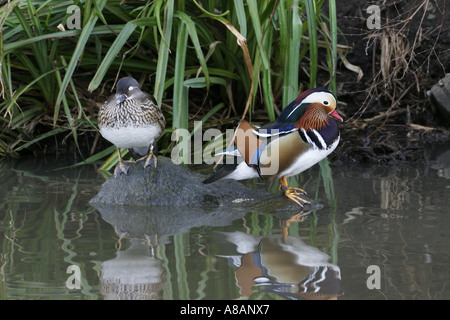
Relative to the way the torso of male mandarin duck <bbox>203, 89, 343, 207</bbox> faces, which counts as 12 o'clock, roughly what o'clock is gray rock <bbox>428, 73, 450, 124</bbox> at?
The gray rock is roughly at 10 o'clock from the male mandarin duck.

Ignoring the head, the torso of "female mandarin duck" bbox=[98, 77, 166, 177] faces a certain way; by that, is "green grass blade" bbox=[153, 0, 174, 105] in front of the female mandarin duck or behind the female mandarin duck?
behind

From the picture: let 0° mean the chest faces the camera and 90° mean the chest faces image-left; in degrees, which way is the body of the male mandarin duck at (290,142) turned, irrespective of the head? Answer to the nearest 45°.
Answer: approximately 270°

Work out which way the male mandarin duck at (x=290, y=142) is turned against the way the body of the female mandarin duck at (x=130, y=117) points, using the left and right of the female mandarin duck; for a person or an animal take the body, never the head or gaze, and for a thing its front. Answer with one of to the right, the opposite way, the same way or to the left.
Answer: to the left

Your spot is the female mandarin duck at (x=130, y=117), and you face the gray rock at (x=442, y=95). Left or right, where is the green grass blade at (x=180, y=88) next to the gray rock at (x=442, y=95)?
left

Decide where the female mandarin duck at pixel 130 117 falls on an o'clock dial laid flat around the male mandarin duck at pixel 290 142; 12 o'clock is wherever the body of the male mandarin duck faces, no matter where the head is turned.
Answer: The female mandarin duck is roughly at 6 o'clock from the male mandarin duck.

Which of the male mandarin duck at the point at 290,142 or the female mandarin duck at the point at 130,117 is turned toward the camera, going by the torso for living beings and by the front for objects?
the female mandarin duck

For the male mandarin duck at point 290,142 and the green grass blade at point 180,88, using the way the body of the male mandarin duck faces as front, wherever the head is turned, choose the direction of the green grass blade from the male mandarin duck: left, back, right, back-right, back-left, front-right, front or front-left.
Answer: back-left

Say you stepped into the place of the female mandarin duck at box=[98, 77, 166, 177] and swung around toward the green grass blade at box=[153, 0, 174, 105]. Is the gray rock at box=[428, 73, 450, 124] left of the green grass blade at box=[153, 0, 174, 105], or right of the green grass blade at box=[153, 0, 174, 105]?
right

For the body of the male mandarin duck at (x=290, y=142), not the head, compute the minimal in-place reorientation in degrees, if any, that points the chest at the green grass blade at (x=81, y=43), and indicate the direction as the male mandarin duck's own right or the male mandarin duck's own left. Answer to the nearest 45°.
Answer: approximately 135° to the male mandarin duck's own left

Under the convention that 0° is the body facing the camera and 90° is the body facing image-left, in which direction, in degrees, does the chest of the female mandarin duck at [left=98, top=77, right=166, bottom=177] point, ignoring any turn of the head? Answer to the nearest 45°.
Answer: approximately 0°

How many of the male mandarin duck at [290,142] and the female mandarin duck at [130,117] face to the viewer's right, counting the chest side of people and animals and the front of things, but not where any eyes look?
1
